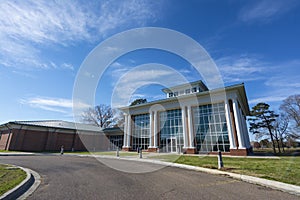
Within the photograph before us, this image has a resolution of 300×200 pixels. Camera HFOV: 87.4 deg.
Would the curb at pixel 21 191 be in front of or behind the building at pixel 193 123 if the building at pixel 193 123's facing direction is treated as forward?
in front

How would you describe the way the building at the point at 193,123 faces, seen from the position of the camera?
facing the viewer and to the left of the viewer

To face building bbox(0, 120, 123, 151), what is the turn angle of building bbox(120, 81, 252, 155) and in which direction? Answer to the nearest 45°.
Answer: approximately 45° to its right

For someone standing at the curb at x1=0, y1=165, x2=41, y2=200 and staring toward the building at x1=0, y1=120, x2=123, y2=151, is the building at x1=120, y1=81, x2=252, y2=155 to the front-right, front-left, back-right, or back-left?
front-right

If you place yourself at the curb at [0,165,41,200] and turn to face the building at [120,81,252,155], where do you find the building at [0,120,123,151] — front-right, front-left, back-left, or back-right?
front-left
